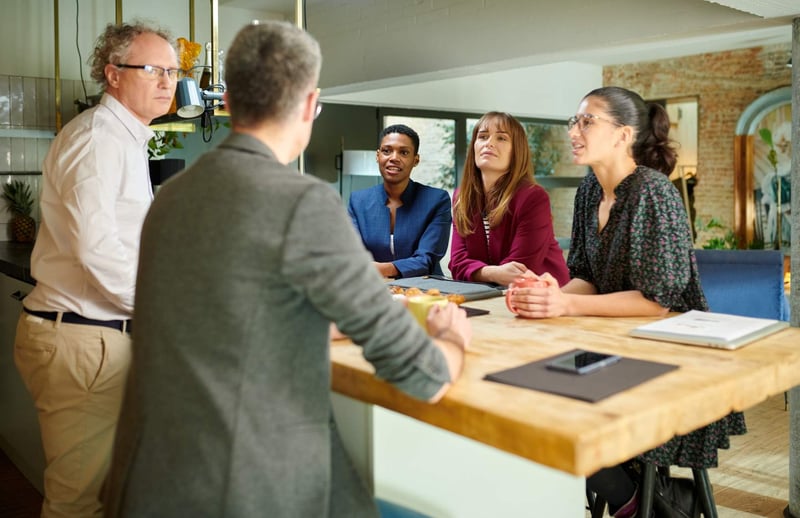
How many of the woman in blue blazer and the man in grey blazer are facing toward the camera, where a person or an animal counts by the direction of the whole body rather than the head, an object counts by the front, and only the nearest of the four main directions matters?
1

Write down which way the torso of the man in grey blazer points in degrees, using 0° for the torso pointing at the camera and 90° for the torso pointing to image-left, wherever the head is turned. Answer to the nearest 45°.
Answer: approximately 225°

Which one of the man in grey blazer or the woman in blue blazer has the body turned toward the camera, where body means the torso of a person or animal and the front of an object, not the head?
the woman in blue blazer

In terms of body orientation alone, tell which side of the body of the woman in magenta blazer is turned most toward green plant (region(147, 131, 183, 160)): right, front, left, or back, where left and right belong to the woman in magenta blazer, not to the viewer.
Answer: right

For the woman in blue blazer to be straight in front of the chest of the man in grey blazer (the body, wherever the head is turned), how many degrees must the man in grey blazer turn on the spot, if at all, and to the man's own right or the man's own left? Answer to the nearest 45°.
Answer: approximately 45° to the man's own left

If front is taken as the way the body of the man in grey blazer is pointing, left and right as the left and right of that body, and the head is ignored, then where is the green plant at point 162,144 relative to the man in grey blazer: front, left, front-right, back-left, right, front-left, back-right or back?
front-left

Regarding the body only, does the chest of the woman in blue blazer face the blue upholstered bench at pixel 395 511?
yes

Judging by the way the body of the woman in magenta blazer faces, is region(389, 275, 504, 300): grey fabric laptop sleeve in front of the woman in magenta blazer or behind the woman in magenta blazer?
in front

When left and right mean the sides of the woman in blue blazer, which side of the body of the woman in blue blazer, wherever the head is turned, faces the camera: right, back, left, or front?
front

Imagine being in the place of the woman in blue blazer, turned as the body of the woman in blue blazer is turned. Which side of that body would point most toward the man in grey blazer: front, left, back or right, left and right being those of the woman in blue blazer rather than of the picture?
front

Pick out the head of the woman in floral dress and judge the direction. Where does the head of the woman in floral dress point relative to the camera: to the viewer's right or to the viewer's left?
to the viewer's left
